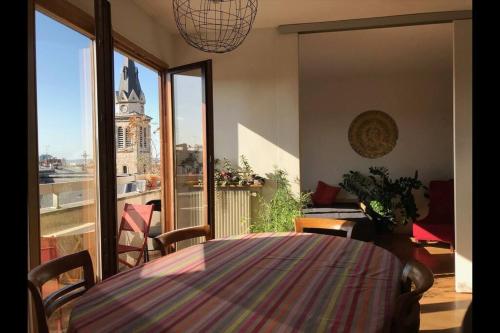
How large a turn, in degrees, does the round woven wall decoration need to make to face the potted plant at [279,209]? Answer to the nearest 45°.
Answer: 0° — it already faces it

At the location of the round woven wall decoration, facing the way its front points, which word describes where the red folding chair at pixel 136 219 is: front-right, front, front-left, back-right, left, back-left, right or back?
front-right

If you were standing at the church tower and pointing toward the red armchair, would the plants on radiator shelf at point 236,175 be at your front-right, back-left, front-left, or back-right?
front-right

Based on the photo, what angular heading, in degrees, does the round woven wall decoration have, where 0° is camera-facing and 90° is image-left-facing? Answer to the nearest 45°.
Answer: approximately 0°

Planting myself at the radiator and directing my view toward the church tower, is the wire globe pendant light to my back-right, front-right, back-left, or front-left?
back-left
